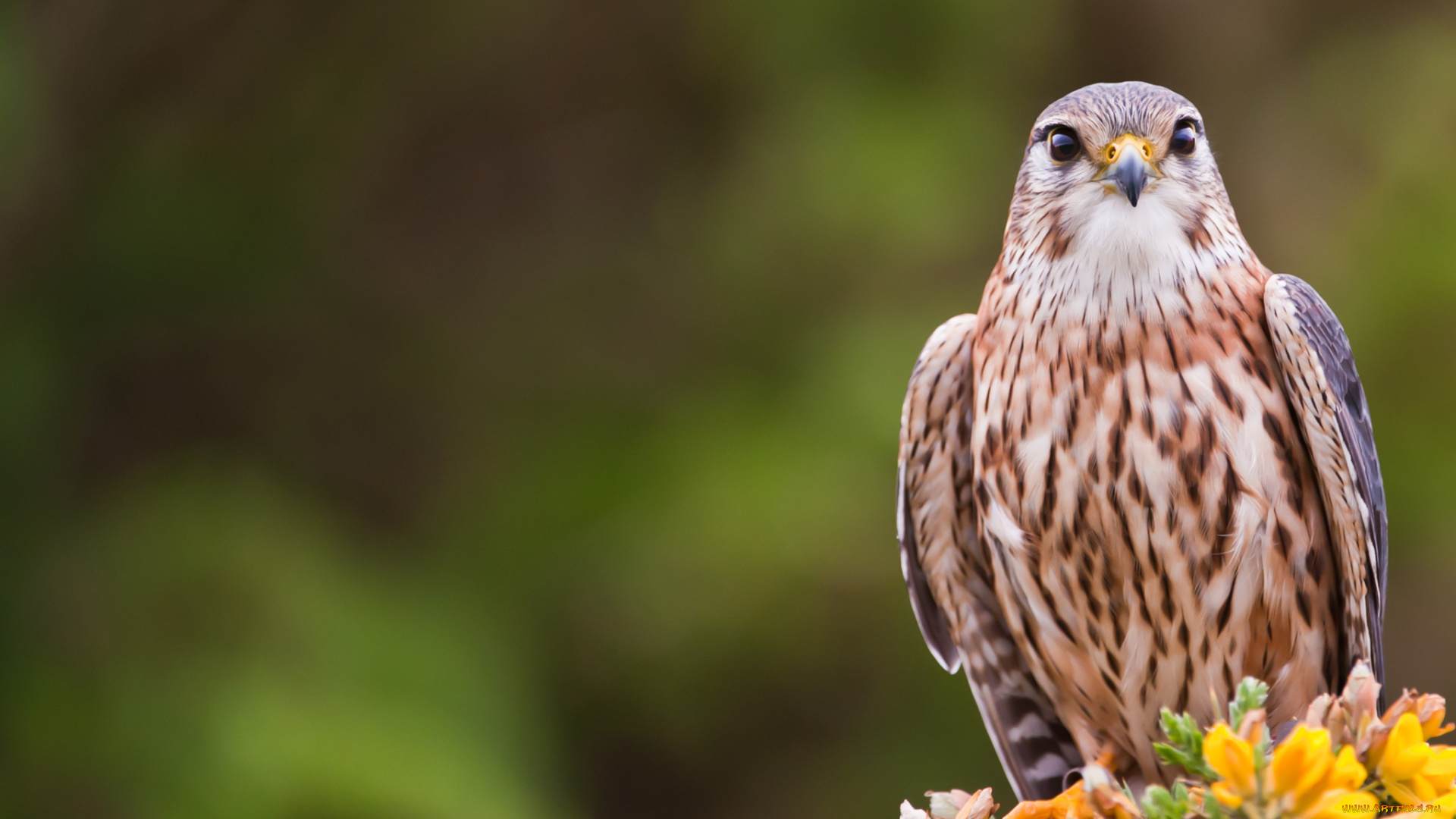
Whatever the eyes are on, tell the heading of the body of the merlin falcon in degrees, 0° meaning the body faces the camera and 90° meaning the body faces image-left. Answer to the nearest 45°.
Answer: approximately 0°
